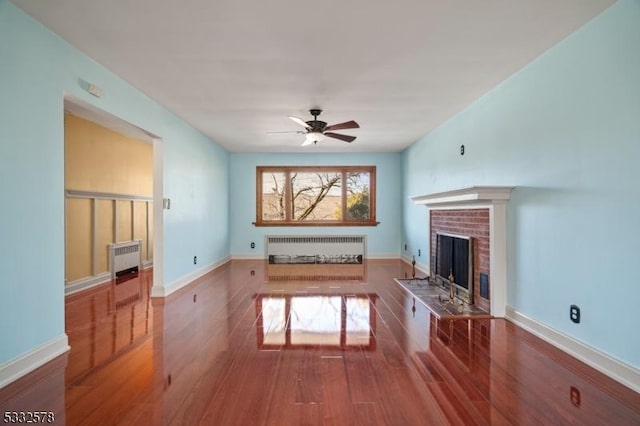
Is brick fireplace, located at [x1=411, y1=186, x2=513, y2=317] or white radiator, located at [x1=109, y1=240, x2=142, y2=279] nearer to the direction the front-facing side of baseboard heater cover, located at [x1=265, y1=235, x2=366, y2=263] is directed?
the brick fireplace

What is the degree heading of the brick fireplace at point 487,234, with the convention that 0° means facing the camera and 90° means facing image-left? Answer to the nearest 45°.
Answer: approximately 45°

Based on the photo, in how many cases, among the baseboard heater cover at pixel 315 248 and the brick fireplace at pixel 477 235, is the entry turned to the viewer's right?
0

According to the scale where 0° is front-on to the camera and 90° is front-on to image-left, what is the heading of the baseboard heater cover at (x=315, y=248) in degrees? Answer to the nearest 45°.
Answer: approximately 0°

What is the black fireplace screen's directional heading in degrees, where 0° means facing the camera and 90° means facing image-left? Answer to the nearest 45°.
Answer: approximately 45°

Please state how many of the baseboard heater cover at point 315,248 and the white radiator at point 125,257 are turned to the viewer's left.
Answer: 0

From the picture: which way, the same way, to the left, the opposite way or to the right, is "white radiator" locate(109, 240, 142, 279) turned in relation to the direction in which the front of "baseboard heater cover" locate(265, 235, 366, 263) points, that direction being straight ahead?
to the left

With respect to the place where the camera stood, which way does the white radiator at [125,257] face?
facing the viewer and to the right of the viewer

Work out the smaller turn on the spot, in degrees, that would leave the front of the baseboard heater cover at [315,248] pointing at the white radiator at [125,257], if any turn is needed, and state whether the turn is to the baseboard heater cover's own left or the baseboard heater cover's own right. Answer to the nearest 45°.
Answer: approximately 45° to the baseboard heater cover's own right
